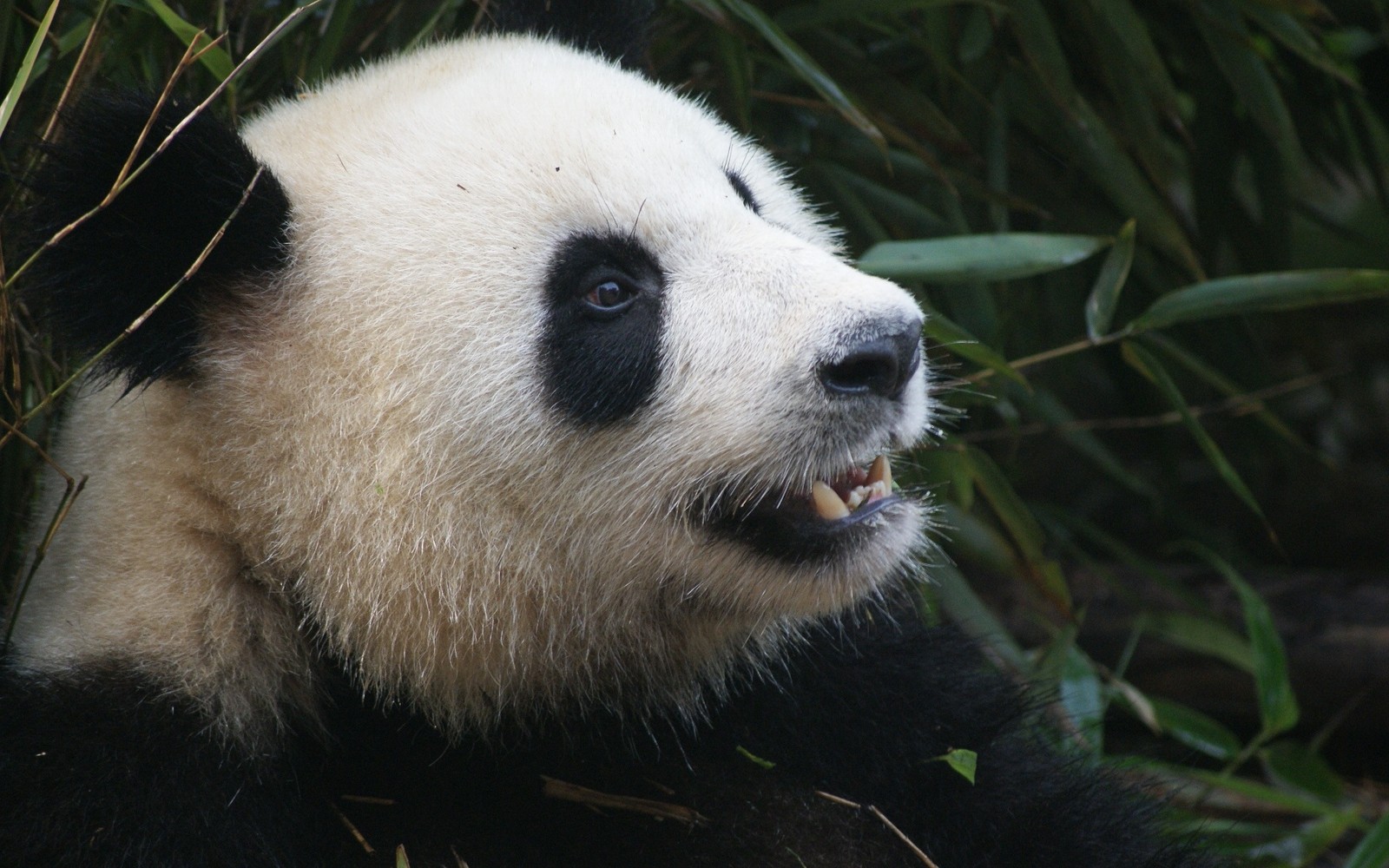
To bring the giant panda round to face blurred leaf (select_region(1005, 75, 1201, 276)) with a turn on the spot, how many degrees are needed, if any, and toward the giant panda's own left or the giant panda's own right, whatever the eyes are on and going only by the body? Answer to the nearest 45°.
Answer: approximately 90° to the giant panda's own left

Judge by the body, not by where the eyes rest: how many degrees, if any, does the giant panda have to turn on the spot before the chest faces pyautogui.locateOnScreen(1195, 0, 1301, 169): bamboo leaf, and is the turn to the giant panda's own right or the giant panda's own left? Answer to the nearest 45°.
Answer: approximately 90° to the giant panda's own left

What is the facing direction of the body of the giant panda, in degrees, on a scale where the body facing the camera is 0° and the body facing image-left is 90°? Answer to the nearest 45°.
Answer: approximately 315°

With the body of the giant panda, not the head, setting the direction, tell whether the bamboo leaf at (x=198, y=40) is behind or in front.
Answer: behind

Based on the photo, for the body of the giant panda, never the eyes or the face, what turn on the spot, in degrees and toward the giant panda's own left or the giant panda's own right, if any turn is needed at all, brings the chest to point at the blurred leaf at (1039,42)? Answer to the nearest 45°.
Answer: approximately 90° to the giant panda's own left
